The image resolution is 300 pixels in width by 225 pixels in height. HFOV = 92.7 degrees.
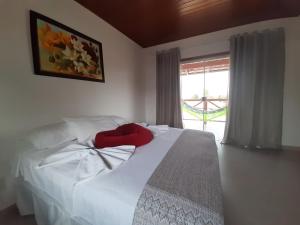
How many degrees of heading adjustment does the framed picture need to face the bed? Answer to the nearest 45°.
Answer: approximately 45° to its right

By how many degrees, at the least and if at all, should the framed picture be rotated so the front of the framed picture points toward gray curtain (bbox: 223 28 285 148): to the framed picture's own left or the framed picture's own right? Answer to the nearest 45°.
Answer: approximately 45° to the framed picture's own left

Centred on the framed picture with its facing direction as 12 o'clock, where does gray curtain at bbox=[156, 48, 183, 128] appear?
The gray curtain is roughly at 10 o'clock from the framed picture.

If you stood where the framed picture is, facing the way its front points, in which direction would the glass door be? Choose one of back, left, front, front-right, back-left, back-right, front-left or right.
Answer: front-left

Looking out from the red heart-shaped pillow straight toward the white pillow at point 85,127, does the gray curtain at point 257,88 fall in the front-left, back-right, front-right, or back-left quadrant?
back-right

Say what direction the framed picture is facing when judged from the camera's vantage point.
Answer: facing the viewer and to the right of the viewer
